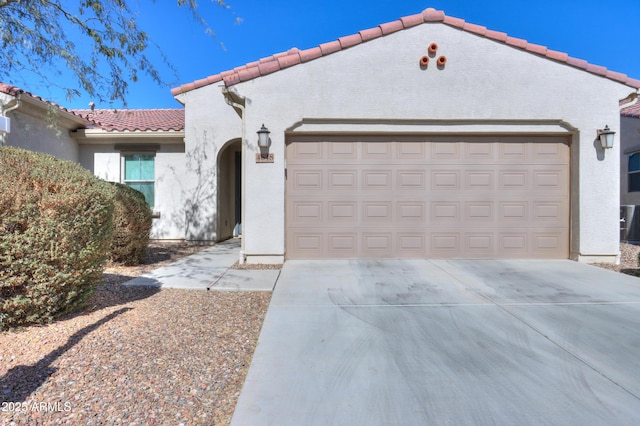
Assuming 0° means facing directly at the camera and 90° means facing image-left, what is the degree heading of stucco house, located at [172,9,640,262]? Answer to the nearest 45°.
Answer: approximately 0°

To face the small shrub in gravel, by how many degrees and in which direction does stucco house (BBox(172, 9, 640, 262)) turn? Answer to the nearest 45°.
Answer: approximately 90° to its right

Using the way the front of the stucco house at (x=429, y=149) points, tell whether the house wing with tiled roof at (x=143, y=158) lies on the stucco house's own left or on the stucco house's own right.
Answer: on the stucco house's own right

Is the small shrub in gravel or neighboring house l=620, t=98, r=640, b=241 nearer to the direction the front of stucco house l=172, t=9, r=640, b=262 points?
the small shrub in gravel

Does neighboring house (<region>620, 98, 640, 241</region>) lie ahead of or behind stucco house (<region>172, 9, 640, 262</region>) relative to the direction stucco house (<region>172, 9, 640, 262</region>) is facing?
behind
